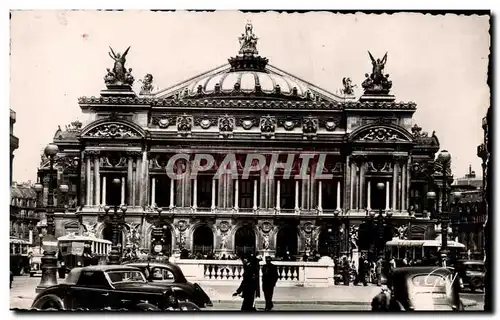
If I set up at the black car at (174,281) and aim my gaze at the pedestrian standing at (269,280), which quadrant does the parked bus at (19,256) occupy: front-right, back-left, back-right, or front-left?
back-left

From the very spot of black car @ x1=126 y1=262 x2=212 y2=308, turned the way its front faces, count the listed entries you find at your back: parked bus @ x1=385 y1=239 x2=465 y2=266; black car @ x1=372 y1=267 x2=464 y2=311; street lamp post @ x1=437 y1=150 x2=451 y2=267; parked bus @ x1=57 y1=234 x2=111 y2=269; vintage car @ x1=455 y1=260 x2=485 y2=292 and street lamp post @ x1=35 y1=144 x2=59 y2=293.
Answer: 4

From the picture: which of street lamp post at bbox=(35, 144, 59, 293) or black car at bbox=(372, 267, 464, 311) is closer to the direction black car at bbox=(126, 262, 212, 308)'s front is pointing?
the street lamp post

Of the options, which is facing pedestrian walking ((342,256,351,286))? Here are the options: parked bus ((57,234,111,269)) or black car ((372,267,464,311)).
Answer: the black car

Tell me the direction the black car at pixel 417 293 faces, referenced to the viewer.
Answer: facing away from the viewer and to the left of the viewer

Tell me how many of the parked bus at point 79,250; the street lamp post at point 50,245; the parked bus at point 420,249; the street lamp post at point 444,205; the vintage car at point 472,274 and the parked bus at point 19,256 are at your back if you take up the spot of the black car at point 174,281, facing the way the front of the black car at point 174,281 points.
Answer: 3

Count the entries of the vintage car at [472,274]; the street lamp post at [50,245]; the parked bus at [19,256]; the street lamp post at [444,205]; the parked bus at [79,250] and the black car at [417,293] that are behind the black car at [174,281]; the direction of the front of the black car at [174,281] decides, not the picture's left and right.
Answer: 3

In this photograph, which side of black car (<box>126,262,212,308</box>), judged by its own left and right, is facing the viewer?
left

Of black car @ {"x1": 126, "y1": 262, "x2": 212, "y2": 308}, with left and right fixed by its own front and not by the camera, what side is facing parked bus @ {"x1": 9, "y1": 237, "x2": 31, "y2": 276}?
front
